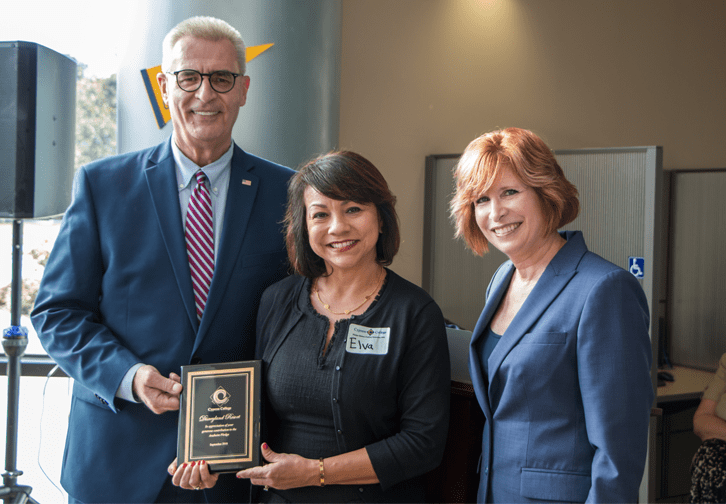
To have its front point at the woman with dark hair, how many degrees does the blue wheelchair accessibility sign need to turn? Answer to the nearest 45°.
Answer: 0° — it already faces them

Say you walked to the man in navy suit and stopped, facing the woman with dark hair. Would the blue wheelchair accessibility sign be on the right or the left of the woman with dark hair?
left

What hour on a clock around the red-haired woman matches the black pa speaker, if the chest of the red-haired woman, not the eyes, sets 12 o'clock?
The black pa speaker is roughly at 2 o'clock from the red-haired woman.

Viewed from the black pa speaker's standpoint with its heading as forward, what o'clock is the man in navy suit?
The man in navy suit is roughly at 10 o'clock from the black pa speaker.

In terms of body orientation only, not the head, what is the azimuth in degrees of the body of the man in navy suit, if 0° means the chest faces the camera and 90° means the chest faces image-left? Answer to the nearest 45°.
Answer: approximately 0°

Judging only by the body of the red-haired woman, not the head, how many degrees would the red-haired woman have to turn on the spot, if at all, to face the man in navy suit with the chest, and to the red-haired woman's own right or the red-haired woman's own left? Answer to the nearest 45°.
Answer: approximately 45° to the red-haired woman's own right

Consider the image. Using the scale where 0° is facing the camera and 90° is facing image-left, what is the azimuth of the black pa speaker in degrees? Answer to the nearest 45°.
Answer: approximately 45°

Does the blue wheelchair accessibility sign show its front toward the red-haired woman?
yes

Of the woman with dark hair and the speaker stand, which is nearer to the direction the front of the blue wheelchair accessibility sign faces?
the woman with dark hair

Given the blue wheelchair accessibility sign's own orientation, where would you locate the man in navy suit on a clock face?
The man in navy suit is roughly at 1 o'clock from the blue wheelchair accessibility sign.
